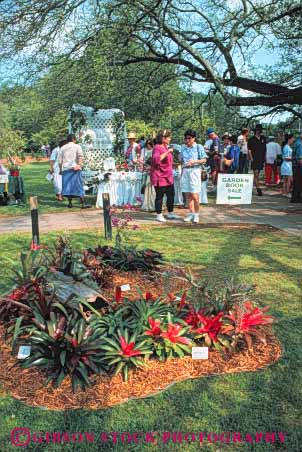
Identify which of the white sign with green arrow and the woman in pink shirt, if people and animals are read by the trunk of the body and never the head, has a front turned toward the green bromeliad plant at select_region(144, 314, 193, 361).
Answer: the white sign with green arrow

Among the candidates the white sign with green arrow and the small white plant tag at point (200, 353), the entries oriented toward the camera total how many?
2

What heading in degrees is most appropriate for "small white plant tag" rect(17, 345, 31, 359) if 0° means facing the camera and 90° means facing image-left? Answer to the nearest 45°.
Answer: approximately 0°

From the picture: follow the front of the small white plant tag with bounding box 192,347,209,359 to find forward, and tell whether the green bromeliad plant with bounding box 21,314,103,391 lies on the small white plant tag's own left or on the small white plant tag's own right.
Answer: on the small white plant tag's own right

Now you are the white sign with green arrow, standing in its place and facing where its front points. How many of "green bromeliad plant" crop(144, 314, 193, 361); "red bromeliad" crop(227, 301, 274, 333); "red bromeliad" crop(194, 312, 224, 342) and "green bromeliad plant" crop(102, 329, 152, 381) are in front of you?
4

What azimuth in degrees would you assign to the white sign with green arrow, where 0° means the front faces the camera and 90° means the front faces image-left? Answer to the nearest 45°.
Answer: approximately 0°
